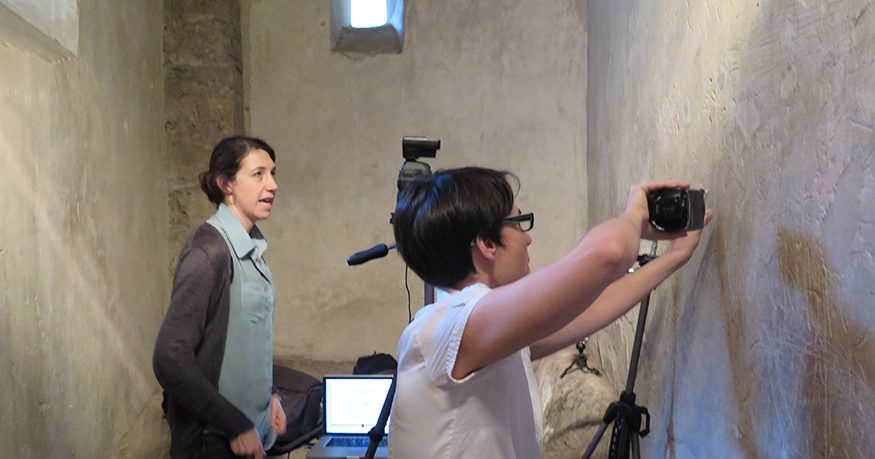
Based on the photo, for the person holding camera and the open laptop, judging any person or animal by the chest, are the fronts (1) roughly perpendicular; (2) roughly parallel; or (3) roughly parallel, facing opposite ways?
roughly perpendicular

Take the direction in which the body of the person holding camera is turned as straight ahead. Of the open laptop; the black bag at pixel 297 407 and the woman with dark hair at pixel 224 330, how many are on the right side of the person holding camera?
0

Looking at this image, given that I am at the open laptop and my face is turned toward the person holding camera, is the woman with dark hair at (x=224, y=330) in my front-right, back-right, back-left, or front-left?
front-right

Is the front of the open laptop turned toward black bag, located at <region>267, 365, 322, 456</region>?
no

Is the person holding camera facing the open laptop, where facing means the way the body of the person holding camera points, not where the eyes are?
no

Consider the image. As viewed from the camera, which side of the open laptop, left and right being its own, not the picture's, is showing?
front

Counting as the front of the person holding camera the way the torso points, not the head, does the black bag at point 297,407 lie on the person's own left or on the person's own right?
on the person's own left

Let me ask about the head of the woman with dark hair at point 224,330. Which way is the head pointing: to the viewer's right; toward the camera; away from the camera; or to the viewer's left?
to the viewer's right

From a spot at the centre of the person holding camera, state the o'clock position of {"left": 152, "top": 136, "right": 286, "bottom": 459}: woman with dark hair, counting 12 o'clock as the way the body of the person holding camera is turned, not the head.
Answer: The woman with dark hair is roughly at 7 o'clock from the person holding camera.

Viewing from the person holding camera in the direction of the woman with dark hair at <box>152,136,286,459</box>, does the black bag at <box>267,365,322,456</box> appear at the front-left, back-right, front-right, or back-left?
front-right

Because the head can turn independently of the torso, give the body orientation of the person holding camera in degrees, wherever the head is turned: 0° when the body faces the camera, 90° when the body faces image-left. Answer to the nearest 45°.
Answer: approximately 270°

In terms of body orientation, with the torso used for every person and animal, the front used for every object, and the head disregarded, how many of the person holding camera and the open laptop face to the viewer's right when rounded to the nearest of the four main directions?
1

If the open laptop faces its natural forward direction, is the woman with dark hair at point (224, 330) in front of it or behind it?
in front

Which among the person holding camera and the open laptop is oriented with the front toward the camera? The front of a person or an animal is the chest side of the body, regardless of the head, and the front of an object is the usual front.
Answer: the open laptop
